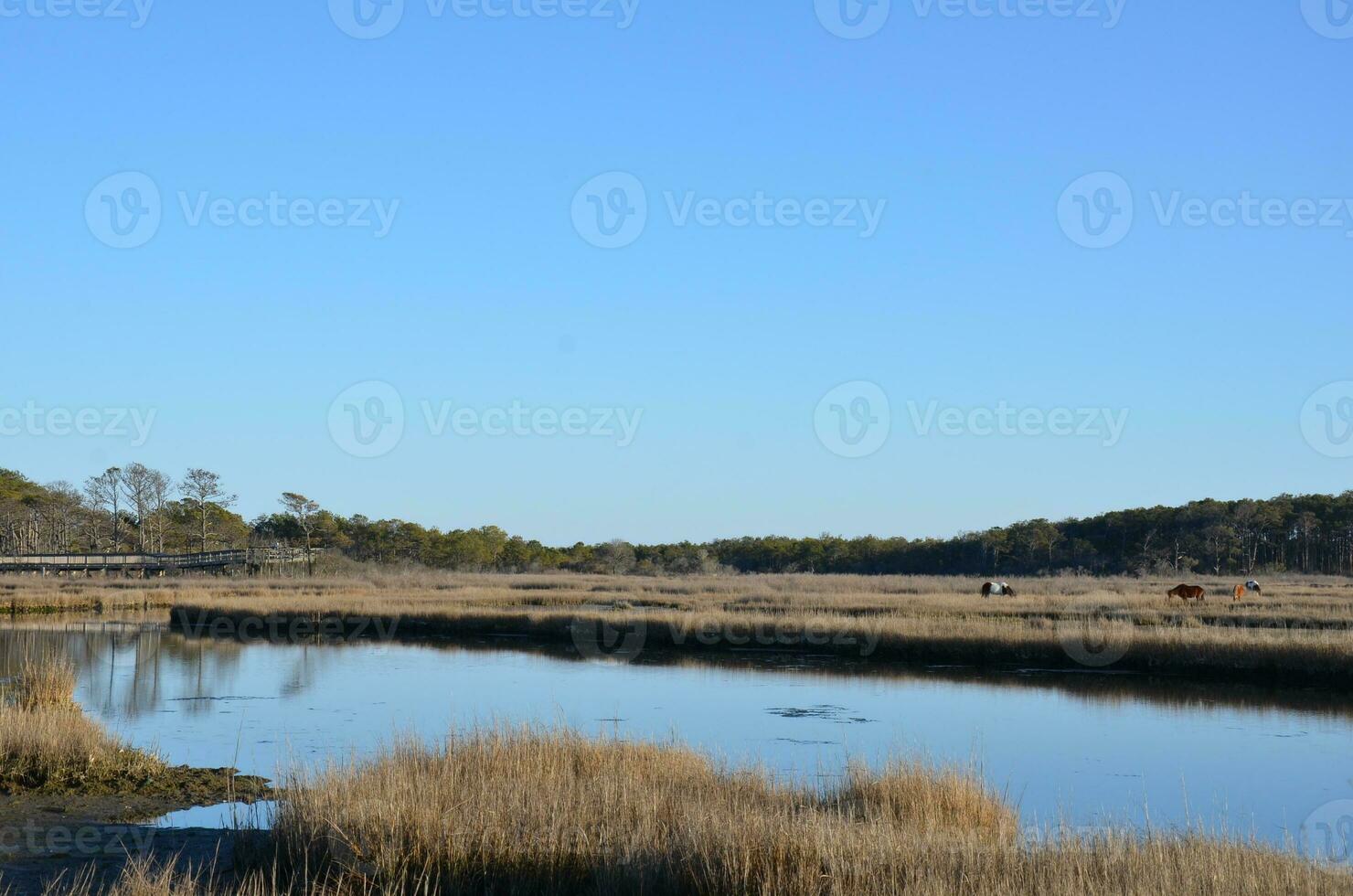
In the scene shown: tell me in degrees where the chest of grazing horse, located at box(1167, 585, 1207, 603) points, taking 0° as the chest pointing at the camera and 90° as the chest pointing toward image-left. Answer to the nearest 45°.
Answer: approximately 90°
